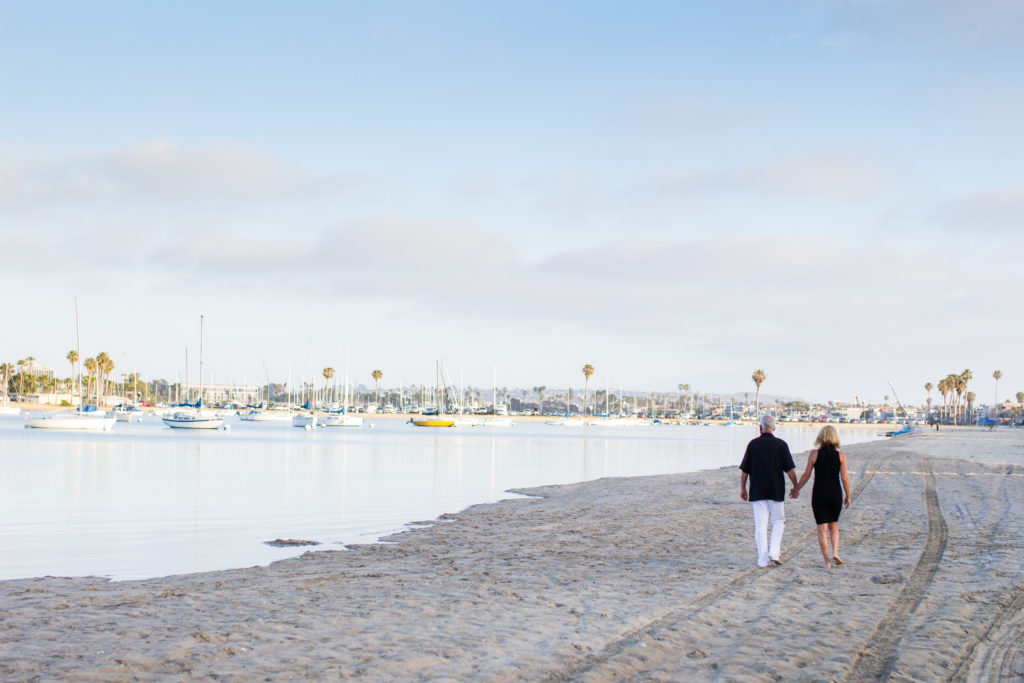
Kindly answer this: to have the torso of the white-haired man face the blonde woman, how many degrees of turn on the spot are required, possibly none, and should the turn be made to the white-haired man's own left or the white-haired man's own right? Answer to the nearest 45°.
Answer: approximately 90° to the white-haired man's own right

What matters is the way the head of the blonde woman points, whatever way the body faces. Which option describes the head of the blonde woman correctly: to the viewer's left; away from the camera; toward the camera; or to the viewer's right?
away from the camera

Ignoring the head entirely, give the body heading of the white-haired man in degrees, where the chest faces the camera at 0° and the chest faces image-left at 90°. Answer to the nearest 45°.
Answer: approximately 180°

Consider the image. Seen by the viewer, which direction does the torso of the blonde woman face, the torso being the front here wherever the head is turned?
away from the camera

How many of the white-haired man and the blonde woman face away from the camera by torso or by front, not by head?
2

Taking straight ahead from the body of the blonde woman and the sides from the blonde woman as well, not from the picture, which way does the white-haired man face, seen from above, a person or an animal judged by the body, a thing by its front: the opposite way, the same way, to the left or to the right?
the same way

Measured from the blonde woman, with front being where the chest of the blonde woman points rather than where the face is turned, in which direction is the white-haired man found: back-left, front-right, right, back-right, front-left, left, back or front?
left
